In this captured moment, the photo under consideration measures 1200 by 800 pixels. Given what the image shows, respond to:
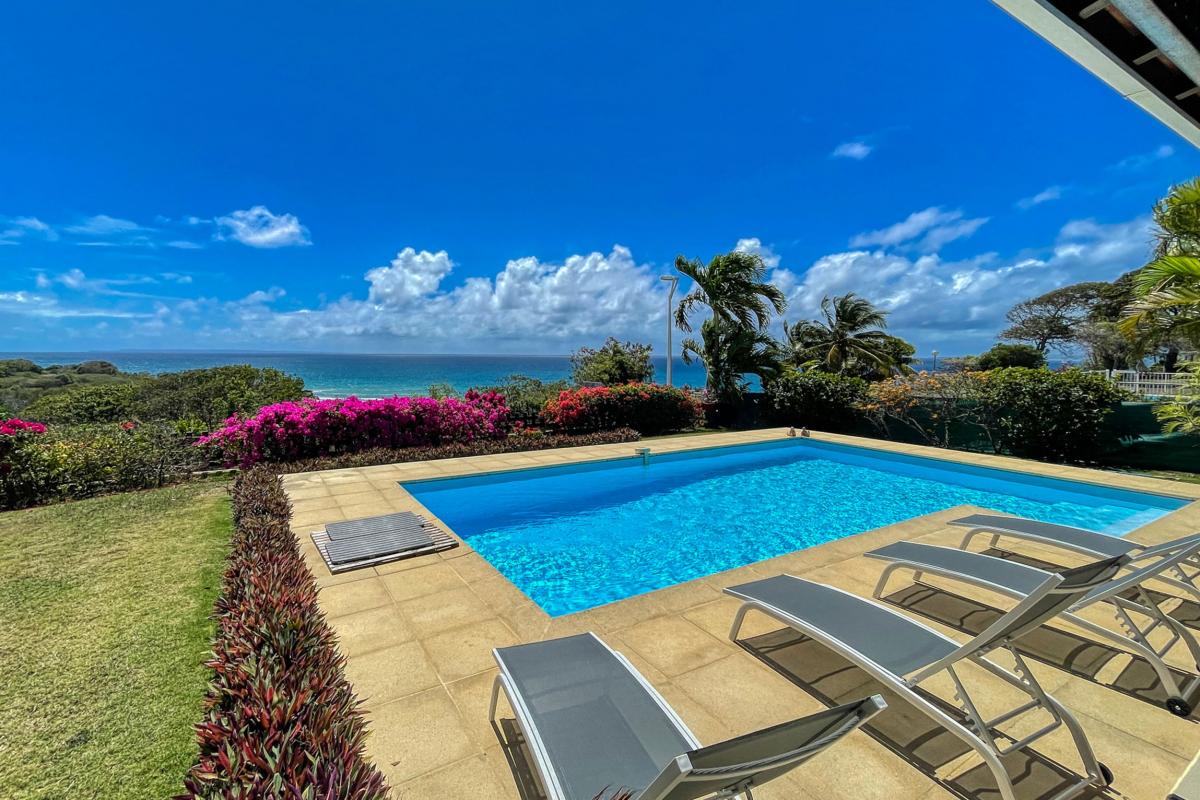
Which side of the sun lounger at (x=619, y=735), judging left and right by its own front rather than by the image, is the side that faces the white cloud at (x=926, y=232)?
right

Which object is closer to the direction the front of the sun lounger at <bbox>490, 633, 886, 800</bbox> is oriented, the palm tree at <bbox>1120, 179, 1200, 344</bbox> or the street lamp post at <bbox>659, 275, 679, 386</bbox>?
the street lamp post

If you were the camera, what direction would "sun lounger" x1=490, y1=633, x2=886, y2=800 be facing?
facing away from the viewer and to the left of the viewer

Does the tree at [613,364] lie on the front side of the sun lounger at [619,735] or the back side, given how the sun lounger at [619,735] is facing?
on the front side

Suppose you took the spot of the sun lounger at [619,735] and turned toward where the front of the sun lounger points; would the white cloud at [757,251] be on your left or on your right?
on your right

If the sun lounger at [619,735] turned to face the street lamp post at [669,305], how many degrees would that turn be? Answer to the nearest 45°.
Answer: approximately 45° to its right

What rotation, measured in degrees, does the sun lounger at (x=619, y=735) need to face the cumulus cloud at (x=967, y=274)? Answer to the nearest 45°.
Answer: approximately 90° to its right

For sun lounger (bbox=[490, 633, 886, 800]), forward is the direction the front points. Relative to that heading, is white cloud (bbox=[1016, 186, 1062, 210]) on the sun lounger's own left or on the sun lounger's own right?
on the sun lounger's own right

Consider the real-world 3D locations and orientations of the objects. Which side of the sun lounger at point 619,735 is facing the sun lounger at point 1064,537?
right

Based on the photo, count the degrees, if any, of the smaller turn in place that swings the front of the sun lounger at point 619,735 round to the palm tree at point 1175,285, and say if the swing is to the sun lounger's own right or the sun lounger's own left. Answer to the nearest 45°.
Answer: approximately 90° to the sun lounger's own right

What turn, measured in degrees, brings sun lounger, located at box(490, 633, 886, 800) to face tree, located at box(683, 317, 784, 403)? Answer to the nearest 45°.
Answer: approximately 45° to its right

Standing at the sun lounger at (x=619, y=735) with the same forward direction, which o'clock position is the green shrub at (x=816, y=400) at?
The green shrub is roughly at 2 o'clock from the sun lounger.

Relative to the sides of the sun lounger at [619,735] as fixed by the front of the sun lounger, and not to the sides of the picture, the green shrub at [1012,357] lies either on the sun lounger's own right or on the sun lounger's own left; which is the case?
on the sun lounger's own right

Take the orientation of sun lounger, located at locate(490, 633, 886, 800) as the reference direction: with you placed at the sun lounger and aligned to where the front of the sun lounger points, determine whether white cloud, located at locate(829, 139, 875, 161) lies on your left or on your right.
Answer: on your right
